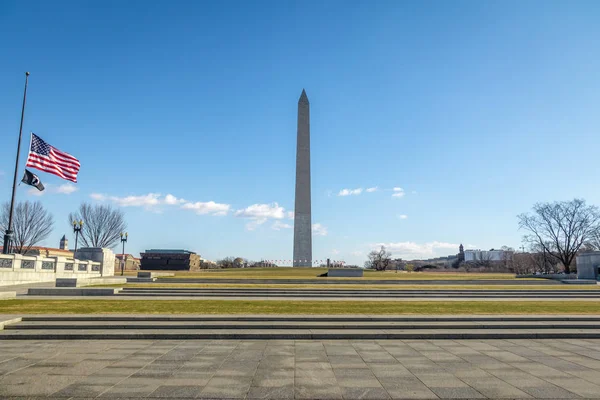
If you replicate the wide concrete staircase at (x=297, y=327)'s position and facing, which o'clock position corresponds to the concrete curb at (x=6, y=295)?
The concrete curb is roughly at 4 o'clock from the wide concrete staircase.

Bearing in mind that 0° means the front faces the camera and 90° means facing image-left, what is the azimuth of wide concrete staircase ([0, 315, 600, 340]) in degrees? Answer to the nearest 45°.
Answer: approximately 0°

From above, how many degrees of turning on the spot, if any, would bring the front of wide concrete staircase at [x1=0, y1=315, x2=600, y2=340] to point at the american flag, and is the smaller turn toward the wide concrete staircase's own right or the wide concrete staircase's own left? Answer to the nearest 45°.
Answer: approximately 135° to the wide concrete staircase's own right

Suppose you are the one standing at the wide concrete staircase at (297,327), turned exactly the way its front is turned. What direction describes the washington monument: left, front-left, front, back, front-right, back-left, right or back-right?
back

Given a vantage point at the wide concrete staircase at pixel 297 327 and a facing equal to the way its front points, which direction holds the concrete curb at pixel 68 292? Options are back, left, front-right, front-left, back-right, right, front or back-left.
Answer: back-right

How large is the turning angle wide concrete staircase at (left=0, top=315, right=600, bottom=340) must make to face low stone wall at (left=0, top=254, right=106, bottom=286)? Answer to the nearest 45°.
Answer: approximately 135° to its right

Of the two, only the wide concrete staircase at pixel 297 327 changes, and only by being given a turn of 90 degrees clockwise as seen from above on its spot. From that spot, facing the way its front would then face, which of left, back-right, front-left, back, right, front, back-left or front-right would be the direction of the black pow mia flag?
front-right
